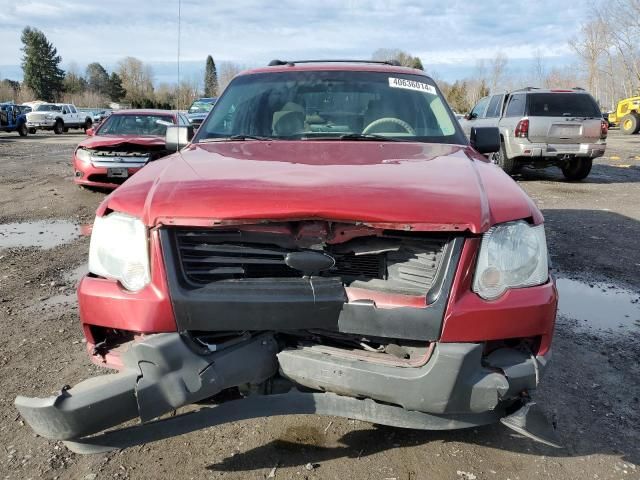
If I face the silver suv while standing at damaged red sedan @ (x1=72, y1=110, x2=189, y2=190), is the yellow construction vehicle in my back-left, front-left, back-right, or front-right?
front-left

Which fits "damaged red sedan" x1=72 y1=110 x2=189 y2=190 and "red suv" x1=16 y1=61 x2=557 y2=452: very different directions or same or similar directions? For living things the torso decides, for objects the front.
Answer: same or similar directions

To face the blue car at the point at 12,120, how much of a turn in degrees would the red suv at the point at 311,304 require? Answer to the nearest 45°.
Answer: approximately 135° to its right

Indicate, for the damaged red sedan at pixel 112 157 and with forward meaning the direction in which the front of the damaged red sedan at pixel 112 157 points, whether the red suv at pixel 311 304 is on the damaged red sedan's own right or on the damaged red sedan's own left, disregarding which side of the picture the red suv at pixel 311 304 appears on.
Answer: on the damaged red sedan's own left

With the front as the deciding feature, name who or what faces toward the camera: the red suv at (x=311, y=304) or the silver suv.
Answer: the red suv

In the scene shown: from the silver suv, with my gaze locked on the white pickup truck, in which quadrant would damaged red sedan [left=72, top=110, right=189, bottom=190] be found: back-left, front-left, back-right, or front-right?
front-left

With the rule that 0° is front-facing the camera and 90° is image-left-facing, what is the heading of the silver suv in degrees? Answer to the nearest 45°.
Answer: approximately 135°

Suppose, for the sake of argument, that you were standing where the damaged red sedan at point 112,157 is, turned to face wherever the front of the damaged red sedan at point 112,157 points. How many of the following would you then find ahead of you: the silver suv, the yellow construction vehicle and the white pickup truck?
0

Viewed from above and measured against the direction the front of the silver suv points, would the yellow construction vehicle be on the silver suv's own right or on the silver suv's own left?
on the silver suv's own right

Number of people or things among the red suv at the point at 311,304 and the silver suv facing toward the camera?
1

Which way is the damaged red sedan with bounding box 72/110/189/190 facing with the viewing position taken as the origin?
facing the viewer and to the left of the viewer

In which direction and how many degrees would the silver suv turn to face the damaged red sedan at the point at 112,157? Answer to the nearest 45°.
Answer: approximately 90° to its left

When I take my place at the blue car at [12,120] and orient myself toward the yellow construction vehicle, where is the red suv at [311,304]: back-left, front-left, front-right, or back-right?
front-right

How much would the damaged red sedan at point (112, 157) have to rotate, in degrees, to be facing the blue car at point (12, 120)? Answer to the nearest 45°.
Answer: approximately 135° to its right

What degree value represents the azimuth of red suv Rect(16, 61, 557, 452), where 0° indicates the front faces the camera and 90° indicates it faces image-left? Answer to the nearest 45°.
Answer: approximately 0°

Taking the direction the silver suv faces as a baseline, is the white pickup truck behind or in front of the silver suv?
in front
